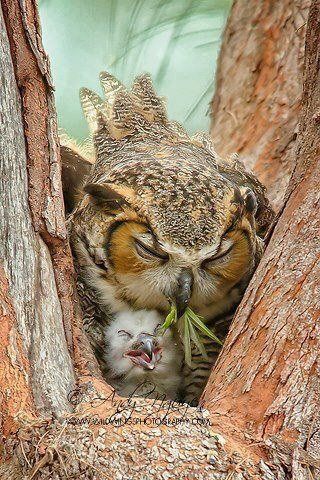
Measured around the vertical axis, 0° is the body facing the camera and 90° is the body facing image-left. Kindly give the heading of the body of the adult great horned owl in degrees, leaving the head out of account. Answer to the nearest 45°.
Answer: approximately 0°
